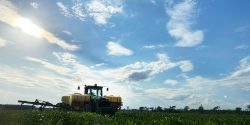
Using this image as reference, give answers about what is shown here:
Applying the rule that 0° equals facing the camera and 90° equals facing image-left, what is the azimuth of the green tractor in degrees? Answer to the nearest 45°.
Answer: approximately 315°

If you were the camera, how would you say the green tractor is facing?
facing the viewer and to the right of the viewer
